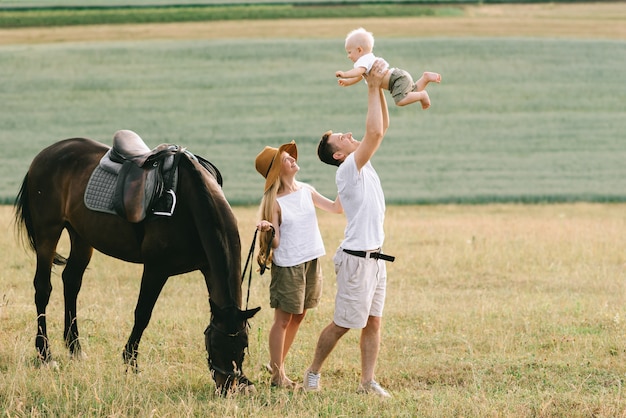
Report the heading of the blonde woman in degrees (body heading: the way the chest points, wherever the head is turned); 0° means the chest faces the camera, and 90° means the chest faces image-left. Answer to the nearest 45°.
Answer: approximately 315°

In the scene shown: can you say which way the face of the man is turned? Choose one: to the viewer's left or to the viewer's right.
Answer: to the viewer's right

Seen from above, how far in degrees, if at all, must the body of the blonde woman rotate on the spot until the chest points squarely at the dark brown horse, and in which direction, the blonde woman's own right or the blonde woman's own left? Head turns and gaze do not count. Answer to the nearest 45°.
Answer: approximately 135° to the blonde woman's own right

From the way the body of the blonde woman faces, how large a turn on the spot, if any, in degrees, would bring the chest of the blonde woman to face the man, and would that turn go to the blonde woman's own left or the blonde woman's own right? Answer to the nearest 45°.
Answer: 0° — they already face them
